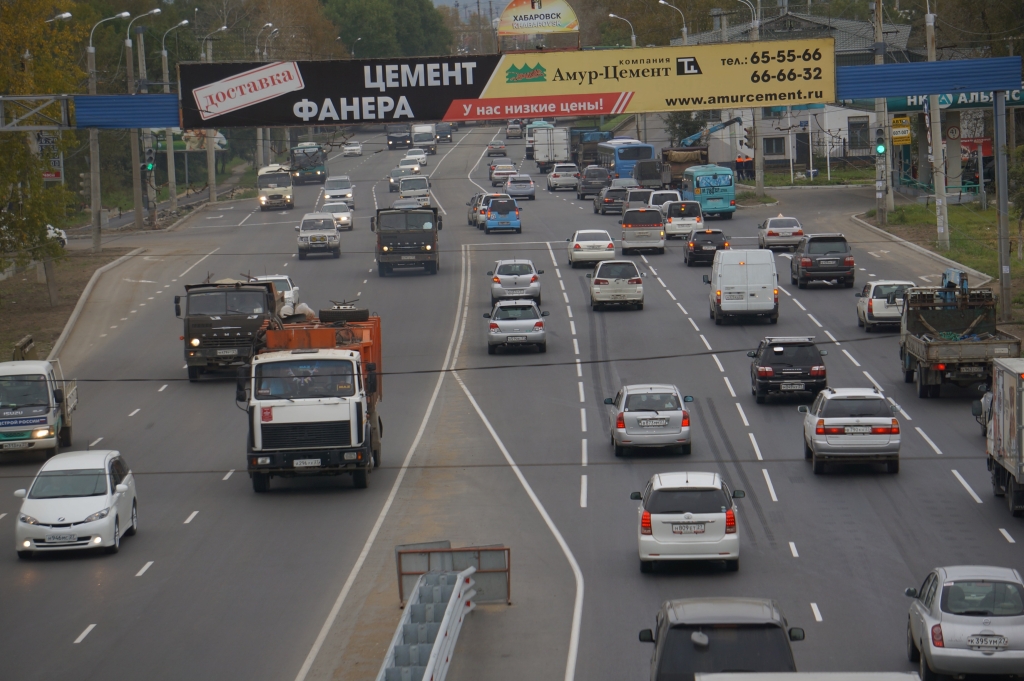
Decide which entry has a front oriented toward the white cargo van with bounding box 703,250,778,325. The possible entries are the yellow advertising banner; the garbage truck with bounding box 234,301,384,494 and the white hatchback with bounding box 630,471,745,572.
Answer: the white hatchback

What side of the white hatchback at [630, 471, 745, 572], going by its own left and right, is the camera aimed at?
back

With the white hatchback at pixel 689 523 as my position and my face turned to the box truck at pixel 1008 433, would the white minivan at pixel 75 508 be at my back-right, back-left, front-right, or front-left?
back-left

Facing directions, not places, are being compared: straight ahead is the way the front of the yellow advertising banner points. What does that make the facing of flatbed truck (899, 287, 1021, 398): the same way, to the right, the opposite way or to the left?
the opposite way

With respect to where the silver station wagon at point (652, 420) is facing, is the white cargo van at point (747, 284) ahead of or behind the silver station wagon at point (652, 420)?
ahead

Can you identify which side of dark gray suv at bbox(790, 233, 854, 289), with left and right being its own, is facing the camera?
back

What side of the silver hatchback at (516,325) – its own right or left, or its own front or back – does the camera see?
back

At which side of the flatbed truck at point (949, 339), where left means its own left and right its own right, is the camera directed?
back

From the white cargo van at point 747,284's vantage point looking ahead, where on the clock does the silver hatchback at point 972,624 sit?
The silver hatchback is roughly at 6 o'clock from the white cargo van.

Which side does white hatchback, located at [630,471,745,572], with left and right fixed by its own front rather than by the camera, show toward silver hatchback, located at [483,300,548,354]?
front

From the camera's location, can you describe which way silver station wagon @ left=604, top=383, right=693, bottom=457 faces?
facing away from the viewer

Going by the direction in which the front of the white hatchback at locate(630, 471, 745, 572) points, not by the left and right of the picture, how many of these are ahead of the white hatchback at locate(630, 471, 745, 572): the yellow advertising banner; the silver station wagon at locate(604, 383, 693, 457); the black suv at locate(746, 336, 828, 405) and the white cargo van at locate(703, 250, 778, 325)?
4

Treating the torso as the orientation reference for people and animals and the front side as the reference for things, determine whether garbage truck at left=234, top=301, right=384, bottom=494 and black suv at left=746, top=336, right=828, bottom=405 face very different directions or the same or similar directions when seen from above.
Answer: very different directions

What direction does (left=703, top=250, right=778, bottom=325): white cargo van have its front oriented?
away from the camera

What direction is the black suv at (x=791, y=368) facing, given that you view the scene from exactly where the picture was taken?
facing away from the viewer
